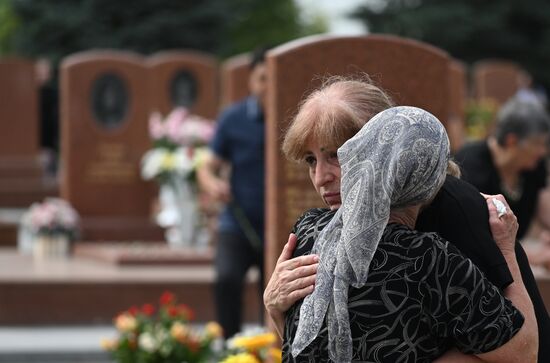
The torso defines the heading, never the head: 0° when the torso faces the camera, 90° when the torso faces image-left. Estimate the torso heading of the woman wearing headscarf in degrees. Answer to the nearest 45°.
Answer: approximately 180°

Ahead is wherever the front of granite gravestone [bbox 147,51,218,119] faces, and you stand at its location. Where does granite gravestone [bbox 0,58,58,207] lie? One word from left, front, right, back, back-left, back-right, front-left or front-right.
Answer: back-right

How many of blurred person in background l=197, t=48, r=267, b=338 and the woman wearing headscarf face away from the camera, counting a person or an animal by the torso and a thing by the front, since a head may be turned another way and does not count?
1

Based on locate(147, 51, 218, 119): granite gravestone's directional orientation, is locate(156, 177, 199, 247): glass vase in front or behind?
in front

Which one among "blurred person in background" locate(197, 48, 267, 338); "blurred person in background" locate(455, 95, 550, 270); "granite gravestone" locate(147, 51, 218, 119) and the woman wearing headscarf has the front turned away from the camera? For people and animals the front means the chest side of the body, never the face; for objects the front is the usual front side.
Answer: the woman wearing headscarf

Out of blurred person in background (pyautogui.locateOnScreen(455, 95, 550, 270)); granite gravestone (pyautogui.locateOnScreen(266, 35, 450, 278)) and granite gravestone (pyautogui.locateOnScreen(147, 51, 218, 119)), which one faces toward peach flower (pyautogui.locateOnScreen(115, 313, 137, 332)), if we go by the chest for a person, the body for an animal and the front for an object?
granite gravestone (pyautogui.locateOnScreen(147, 51, 218, 119))

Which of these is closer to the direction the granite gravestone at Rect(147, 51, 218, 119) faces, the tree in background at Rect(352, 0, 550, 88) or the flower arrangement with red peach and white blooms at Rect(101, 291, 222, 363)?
the flower arrangement with red peach and white blooms

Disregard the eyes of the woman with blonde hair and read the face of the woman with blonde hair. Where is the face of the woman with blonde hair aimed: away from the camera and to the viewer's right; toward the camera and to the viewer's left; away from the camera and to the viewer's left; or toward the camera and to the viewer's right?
toward the camera and to the viewer's left

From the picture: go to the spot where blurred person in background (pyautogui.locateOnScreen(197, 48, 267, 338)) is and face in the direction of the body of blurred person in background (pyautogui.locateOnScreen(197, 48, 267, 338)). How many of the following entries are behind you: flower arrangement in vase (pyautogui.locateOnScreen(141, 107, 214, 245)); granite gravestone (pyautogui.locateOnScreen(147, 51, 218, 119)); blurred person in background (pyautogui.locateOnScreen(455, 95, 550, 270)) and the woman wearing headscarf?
2

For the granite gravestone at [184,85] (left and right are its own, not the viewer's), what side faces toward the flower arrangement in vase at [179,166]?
front

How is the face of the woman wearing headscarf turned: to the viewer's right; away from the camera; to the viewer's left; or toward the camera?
away from the camera
